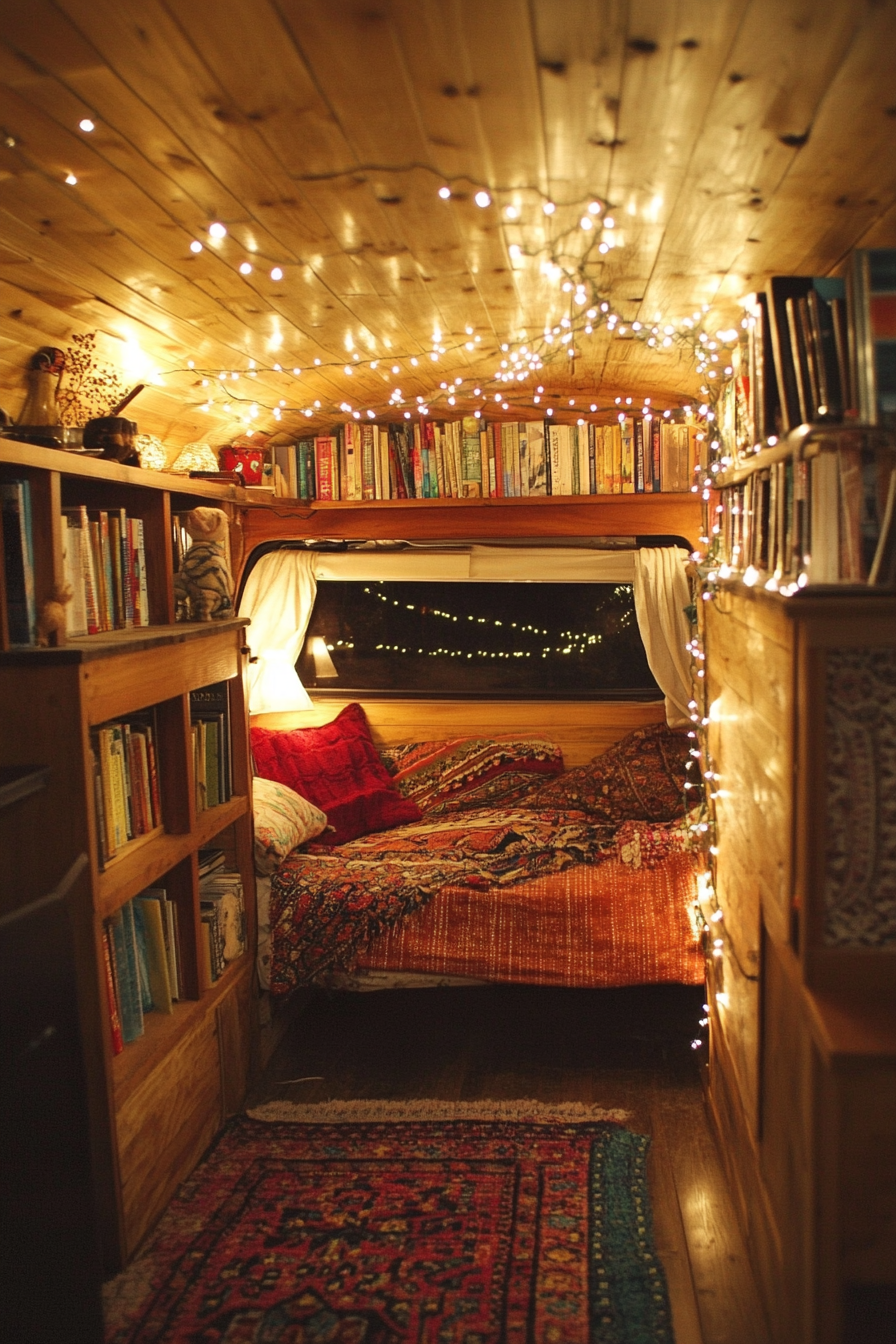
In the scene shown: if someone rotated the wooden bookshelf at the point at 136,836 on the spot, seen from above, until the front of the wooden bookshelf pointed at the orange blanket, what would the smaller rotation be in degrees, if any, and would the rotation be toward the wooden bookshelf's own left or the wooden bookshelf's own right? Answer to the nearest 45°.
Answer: approximately 45° to the wooden bookshelf's own left

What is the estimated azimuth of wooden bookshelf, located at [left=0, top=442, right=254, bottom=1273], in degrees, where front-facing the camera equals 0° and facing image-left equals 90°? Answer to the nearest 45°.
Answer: approximately 315°

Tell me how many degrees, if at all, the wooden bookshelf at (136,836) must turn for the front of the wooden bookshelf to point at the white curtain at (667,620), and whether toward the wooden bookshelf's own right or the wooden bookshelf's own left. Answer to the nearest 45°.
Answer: approximately 90° to the wooden bookshelf's own left
